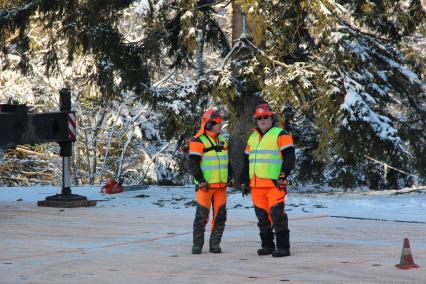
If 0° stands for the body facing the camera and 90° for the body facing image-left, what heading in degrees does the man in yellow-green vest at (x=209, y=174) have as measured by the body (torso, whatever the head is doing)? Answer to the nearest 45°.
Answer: approximately 315°

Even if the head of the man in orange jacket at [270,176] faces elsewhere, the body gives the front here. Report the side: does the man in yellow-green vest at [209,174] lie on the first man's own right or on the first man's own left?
on the first man's own right

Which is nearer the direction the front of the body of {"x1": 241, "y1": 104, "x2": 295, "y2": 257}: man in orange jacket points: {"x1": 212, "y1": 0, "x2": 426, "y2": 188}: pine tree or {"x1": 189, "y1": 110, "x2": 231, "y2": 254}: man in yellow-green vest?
the man in yellow-green vest

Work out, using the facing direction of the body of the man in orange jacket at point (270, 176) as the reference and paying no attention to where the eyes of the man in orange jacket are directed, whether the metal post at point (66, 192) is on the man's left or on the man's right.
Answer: on the man's right

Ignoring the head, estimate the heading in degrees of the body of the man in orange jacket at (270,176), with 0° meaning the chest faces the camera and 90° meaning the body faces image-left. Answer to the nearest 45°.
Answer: approximately 45°

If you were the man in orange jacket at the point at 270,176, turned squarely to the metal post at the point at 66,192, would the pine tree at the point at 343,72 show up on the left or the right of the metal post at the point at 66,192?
right

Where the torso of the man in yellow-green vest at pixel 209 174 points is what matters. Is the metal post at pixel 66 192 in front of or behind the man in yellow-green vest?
behind

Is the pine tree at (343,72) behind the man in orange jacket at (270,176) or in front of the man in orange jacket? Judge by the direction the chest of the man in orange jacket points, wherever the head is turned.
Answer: behind

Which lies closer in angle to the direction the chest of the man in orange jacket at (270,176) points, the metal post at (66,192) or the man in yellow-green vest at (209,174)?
the man in yellow-green vest
